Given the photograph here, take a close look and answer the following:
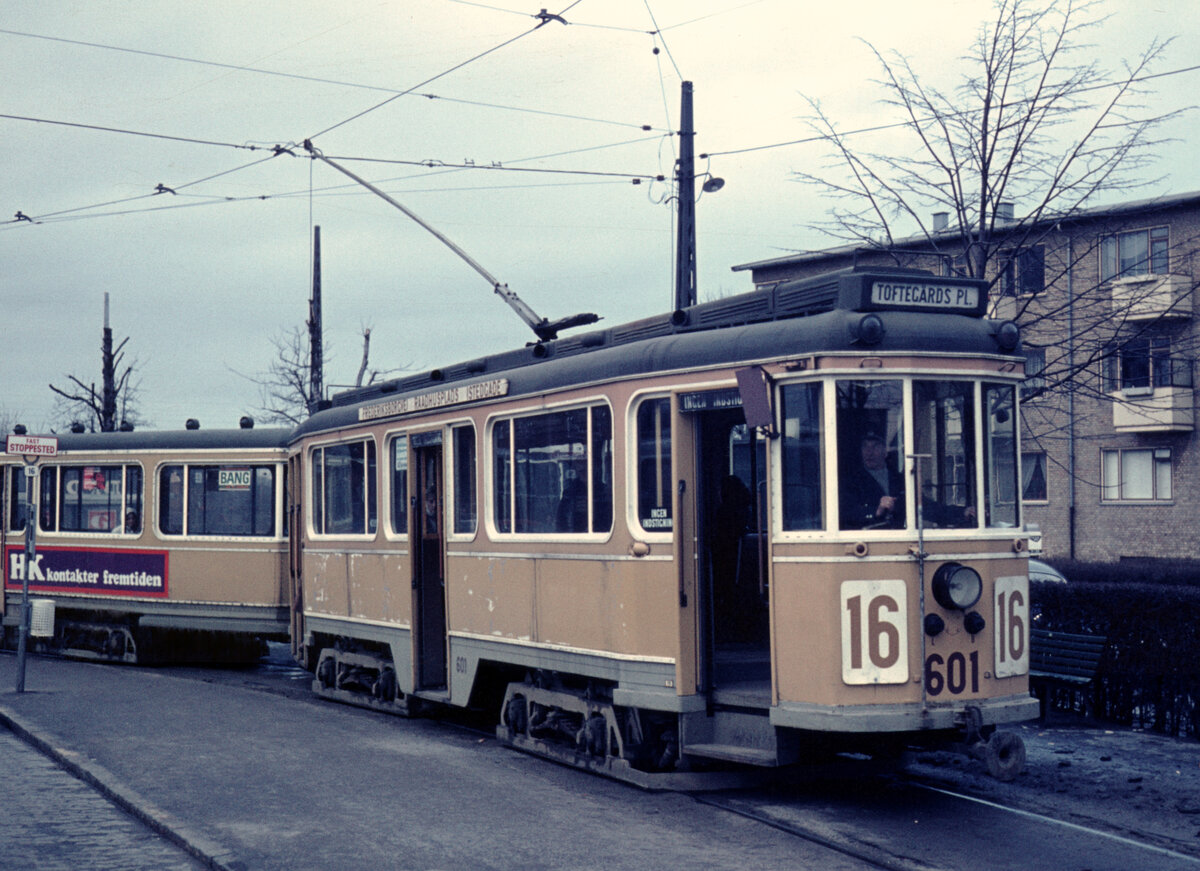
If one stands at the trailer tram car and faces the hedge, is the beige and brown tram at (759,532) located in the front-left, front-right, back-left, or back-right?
front-right

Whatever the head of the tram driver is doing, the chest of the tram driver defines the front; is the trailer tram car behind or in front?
behind

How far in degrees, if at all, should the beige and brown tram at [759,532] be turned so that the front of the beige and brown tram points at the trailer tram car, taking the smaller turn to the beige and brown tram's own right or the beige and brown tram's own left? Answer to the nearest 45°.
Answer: approximately 180°

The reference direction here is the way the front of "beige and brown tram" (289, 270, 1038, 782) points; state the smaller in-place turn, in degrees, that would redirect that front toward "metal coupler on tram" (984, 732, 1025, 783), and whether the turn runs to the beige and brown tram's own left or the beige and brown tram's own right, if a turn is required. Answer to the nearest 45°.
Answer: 0° — it already faces it

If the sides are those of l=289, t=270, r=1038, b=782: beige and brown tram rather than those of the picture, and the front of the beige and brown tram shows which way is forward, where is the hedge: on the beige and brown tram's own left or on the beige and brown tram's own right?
on the beige and brown tram's own left

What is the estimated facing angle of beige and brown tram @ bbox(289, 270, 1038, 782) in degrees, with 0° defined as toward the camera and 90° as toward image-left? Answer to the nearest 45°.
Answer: approximately 315°

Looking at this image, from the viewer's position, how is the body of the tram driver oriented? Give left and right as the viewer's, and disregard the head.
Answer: facing the viewer and to the right of the viewer

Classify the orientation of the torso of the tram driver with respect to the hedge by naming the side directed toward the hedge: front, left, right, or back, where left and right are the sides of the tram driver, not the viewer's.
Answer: left

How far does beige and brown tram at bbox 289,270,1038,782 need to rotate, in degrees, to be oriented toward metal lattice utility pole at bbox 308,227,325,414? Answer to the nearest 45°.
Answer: approximately 135° to its left
